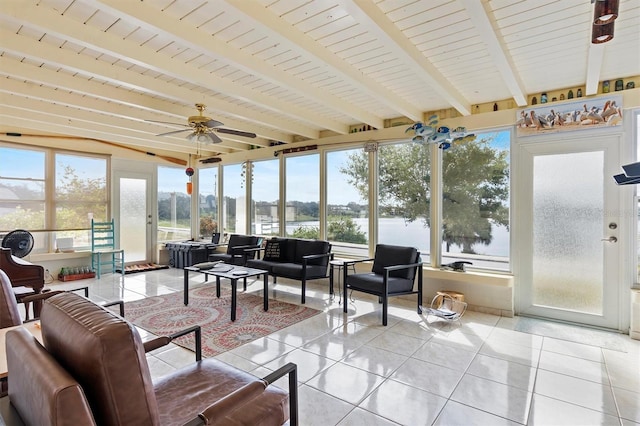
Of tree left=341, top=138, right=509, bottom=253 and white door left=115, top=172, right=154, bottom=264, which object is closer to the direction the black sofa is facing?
the white door

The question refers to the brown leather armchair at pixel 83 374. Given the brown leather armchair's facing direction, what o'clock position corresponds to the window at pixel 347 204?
The window is roughly at 12 o'clock from the brown leather armchair.

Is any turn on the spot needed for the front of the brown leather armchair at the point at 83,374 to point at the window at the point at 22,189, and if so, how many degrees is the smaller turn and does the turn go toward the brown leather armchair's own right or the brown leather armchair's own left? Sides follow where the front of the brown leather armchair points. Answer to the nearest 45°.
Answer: approximately 45° to the brown leather armchair's own left

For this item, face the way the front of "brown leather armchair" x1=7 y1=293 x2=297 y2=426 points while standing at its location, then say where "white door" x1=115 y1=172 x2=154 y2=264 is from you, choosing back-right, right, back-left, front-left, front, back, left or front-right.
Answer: front-left

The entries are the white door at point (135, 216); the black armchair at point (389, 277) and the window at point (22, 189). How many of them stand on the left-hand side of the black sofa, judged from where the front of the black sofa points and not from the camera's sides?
1

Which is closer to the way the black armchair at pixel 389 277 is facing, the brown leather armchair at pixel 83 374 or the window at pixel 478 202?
the brown leather armchair

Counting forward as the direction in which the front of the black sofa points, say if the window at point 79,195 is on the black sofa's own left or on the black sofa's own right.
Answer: on the black sofa's own right

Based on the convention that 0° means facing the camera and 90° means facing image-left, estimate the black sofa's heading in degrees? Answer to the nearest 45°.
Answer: approximately 45°

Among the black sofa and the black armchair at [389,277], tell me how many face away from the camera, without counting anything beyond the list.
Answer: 0

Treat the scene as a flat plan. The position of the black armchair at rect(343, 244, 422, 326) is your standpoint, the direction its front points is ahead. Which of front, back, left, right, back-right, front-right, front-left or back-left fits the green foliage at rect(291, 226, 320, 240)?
right

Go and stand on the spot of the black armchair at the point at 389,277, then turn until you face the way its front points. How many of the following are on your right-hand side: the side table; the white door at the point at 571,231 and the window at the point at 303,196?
2

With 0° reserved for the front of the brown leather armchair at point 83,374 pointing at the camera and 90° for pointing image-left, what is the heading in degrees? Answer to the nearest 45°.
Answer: approximately 225°

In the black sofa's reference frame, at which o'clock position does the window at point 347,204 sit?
The window is roughly at 7 o'clock from the black sofa.

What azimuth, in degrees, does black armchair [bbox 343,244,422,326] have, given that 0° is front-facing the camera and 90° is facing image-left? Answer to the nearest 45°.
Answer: approximately 45°

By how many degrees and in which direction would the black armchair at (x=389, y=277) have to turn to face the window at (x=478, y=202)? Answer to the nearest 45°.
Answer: approximately 180°
